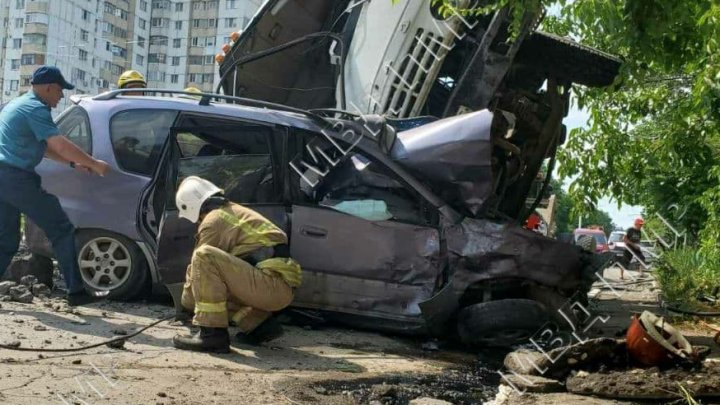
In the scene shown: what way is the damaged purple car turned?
to the viewer's right

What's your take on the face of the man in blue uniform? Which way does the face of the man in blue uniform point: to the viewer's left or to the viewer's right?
to the viewer's right

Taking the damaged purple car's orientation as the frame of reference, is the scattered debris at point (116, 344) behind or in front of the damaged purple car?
behind

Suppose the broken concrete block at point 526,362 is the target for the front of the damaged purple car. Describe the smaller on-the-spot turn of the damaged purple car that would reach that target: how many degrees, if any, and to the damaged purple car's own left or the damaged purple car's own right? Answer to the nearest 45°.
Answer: approximately 45° to the damaged purple car's own right

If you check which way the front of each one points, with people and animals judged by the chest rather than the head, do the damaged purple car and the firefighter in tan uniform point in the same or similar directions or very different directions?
very different directions

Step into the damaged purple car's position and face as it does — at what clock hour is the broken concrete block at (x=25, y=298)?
The broken concrete block is roughly at 6 o'clock from the damaged purple car.

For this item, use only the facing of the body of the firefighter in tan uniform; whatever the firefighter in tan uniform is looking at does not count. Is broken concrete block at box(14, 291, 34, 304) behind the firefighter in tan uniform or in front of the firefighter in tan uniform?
in front

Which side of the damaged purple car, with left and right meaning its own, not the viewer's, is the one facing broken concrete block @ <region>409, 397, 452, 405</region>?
right

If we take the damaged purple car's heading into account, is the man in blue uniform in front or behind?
behind
